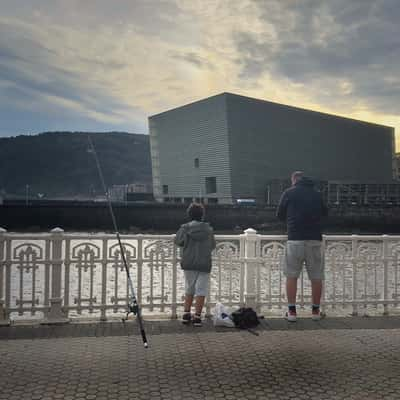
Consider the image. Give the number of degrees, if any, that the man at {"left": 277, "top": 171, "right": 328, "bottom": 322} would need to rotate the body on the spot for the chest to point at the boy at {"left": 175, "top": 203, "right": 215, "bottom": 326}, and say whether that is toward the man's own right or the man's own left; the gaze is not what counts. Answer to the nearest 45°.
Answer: approximately 135° to the man's own left

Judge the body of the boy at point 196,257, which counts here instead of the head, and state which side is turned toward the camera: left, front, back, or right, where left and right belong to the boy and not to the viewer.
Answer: back

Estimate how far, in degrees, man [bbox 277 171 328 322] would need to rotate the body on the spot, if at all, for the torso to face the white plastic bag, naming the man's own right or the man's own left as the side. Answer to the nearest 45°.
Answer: approximately 135° to the man's own left

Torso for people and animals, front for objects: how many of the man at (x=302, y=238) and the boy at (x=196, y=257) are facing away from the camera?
2

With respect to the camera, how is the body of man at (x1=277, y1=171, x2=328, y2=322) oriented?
away from the camera

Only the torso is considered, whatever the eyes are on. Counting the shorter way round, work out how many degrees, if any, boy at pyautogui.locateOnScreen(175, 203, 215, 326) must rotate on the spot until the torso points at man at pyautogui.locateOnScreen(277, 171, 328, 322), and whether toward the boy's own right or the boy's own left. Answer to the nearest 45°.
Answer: approximately 90° to the boy's own right

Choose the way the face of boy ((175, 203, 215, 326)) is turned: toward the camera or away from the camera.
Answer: away from the camera
